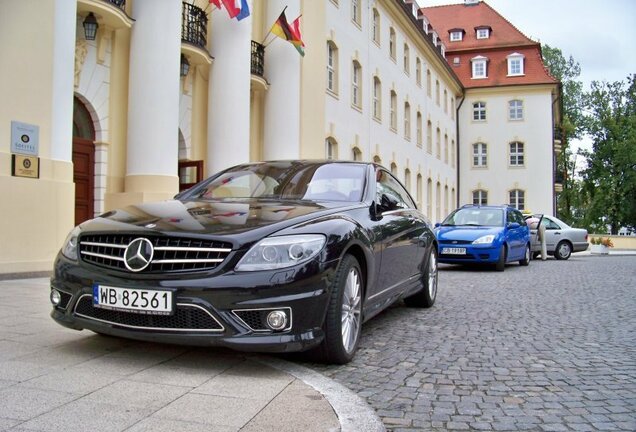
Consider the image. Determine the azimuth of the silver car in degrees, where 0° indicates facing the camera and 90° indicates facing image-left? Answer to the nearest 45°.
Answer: approximately 90°

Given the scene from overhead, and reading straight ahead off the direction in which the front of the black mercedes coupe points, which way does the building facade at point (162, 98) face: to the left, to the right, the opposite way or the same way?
to the left

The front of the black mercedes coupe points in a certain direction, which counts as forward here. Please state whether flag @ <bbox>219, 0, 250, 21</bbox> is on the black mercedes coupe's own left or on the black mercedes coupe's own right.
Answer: on the black mercedes coupe's own right

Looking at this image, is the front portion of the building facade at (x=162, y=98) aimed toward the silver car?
no

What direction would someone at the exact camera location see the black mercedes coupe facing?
facing the viewer and to the left of the viewer

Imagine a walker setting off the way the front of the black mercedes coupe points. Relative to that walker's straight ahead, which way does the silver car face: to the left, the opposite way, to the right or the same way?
to the right

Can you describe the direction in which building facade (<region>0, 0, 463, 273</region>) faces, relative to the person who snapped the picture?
facing the viewer and to the right of the viewer

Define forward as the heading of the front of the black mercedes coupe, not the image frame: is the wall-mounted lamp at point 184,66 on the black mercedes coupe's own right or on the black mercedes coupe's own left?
on the black mercedes coupe's own right

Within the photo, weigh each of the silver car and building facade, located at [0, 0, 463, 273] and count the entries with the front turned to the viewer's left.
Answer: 1

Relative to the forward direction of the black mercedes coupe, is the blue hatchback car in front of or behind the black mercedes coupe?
behind

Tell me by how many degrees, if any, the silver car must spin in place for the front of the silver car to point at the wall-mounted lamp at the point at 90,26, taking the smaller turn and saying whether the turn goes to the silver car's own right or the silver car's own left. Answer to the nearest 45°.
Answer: approximately 45° to the silver car's own left

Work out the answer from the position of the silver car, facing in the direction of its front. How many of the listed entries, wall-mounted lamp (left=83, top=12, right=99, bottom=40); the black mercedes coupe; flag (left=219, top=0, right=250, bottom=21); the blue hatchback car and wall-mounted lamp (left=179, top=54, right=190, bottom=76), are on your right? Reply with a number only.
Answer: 0

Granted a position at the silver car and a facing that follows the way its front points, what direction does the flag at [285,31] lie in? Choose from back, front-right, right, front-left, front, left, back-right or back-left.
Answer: front-left

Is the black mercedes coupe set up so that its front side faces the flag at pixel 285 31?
no

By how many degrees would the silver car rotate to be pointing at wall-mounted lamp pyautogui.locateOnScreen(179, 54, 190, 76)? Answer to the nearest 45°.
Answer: approximately 45° to its left

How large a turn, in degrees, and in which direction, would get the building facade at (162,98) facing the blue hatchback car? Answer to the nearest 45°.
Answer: approximately 45° to its left

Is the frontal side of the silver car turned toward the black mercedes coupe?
no
